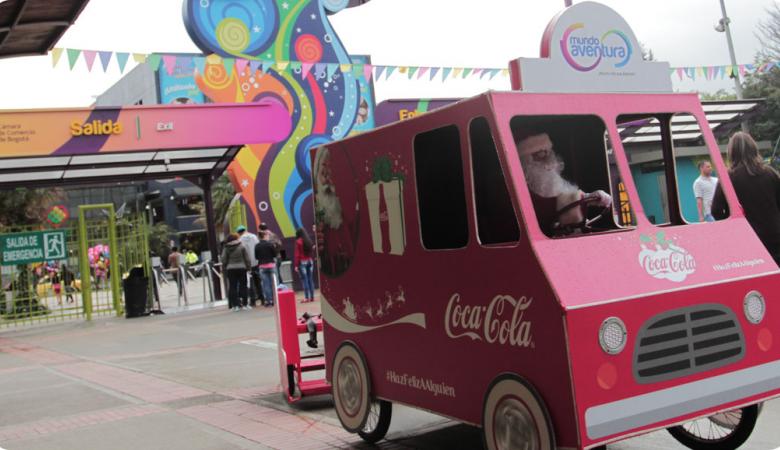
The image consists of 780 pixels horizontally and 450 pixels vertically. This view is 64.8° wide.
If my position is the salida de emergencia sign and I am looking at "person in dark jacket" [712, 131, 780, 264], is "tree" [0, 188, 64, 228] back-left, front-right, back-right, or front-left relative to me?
back-left

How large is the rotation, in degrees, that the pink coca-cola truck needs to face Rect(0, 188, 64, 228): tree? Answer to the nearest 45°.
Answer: approximately 180°

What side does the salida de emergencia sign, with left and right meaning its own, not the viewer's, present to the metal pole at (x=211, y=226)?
left

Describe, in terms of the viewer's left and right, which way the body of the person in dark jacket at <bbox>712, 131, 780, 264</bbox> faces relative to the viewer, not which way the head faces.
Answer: facing away from the viewer

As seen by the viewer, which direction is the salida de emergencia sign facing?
toward the camera

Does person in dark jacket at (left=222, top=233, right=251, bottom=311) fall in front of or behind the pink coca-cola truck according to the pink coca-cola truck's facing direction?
behind
